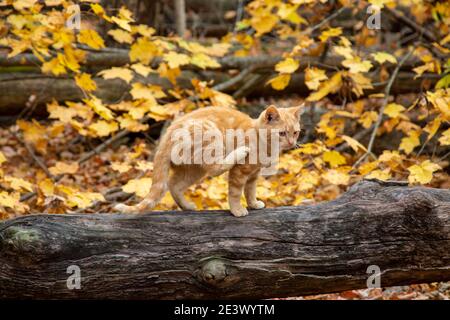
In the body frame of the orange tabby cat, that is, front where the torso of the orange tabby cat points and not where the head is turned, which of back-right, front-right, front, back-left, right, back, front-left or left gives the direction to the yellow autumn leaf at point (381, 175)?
front-left

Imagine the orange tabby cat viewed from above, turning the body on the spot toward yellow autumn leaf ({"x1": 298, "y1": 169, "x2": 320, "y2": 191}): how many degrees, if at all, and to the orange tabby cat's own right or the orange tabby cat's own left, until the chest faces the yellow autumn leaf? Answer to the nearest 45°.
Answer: approximately 45° to the orange tabby cat's own left

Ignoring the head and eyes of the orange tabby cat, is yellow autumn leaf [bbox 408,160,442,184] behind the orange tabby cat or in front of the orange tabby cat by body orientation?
in front

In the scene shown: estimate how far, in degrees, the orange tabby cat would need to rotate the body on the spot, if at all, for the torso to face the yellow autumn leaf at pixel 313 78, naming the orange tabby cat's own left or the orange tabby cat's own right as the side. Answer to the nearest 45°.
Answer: approximately 45° to the orange tabby cat's own left

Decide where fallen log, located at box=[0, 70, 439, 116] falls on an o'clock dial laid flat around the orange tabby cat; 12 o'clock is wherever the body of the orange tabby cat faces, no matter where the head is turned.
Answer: The fallen log is roughly at 8 o'clock from the orange tabby cat.

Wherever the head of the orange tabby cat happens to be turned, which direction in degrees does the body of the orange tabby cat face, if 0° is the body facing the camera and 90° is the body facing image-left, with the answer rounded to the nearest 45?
approximately 270°

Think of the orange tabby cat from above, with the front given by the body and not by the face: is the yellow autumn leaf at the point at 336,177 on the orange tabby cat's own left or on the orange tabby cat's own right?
on the orange tabby cat's own left
